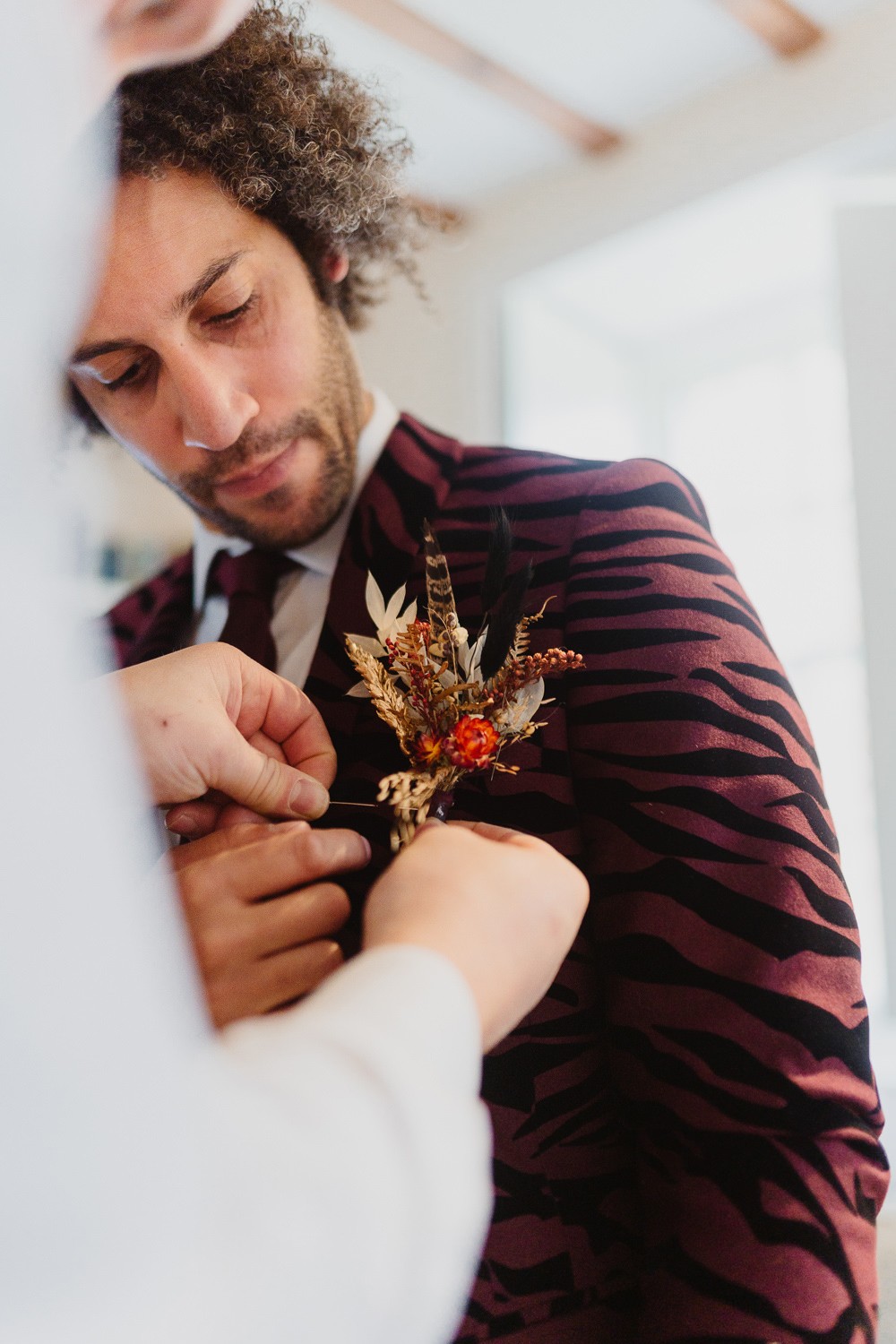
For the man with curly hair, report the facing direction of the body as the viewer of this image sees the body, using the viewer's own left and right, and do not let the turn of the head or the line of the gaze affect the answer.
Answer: facing the viewer and to the left of the viewer

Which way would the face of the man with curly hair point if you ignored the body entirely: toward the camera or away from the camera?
toward the camera
